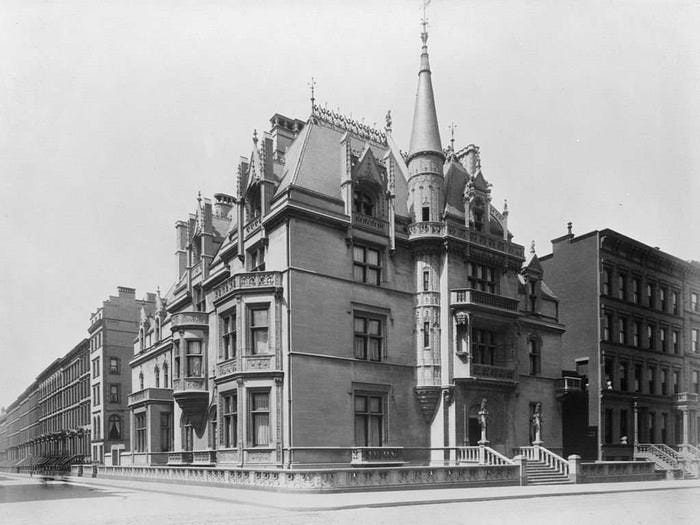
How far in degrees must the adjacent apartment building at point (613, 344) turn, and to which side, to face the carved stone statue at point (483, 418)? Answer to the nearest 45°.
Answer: approximately 45° to its right

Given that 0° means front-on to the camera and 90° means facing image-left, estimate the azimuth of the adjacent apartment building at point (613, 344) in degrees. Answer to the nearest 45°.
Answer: approximately 315°

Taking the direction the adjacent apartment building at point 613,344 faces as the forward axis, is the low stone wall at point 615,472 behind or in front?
in front
